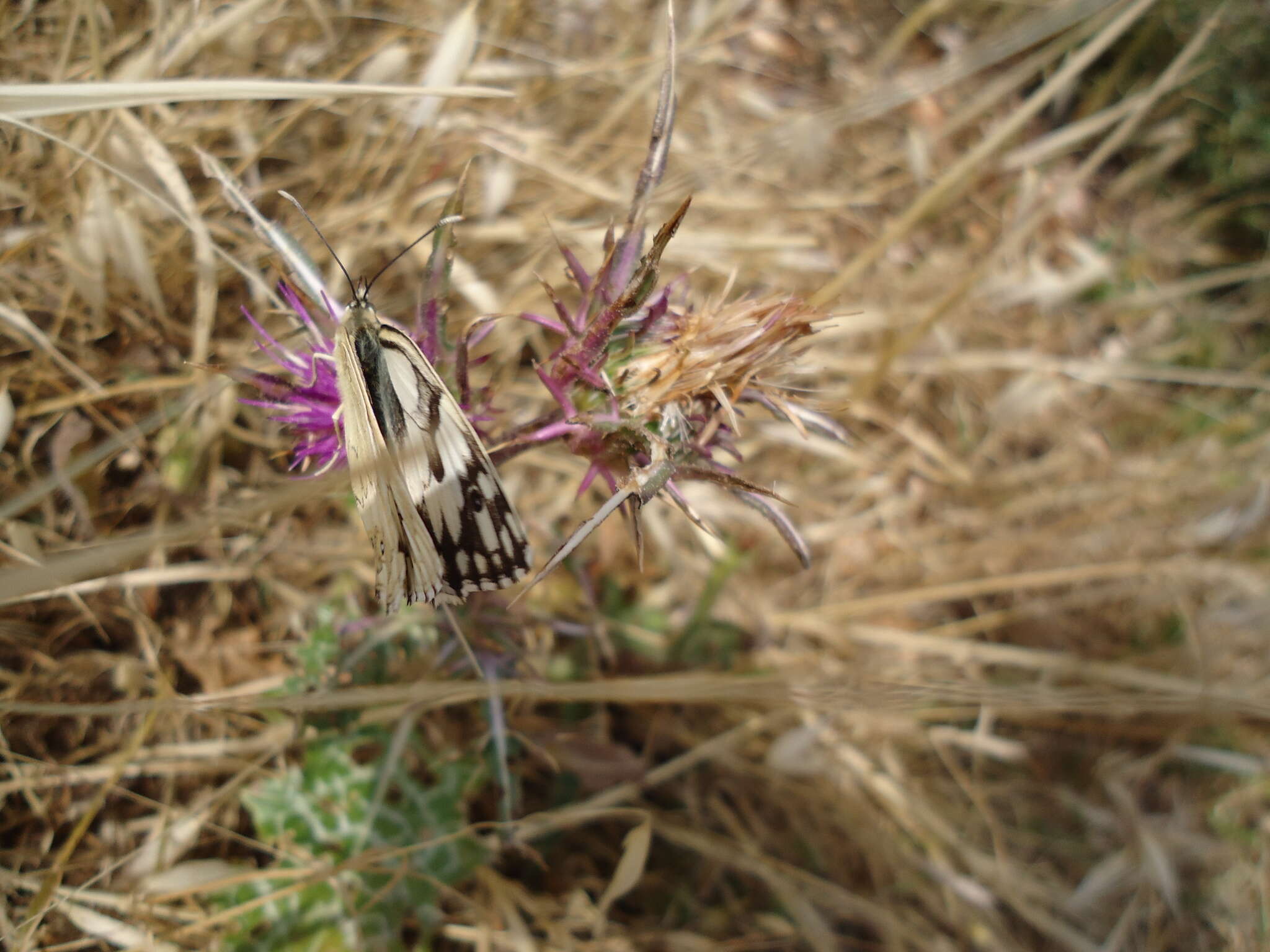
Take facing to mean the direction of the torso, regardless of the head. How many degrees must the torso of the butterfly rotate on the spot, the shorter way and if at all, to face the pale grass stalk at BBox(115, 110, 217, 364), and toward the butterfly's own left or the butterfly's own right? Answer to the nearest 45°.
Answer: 0° — it already faces it

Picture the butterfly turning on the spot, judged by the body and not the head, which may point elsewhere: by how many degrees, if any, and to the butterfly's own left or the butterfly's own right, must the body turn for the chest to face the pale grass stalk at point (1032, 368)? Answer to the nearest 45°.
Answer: approximately 45° to the butterfly's own right

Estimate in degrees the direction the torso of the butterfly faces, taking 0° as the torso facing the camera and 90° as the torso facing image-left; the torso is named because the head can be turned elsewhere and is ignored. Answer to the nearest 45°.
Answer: approximately 180°

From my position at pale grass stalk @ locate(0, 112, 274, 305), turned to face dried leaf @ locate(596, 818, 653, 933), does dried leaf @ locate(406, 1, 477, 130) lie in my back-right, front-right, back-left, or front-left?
front-left
